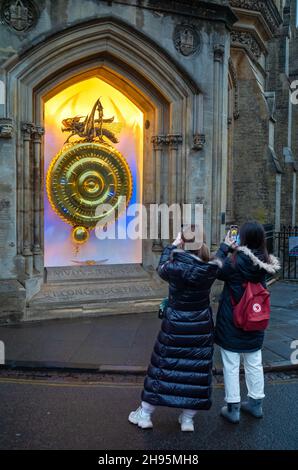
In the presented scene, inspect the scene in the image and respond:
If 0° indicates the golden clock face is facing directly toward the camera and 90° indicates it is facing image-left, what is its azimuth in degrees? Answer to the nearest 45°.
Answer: approximately 0°

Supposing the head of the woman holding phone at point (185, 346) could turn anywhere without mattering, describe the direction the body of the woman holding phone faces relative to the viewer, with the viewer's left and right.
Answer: facing away from the viewer and to the left of the viewer

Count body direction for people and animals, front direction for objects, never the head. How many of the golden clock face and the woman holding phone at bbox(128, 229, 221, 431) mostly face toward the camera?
1

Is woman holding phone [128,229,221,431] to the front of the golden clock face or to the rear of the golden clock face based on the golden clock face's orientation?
to the front

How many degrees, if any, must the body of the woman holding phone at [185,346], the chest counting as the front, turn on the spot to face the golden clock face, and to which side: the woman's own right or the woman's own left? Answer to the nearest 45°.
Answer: approximately 45° to the woman's own right
